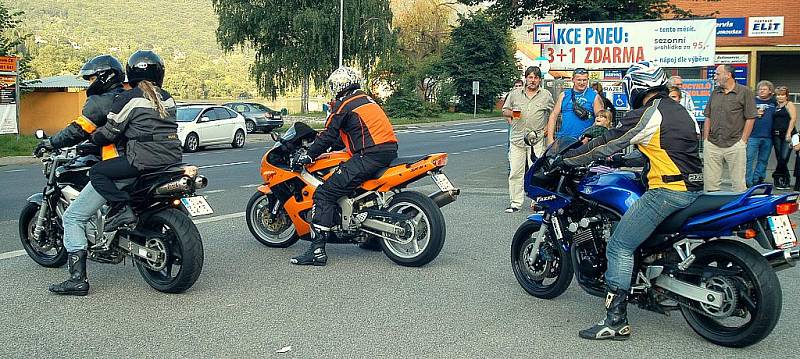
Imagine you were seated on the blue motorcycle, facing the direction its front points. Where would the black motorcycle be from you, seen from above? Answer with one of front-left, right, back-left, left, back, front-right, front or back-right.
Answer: front-left

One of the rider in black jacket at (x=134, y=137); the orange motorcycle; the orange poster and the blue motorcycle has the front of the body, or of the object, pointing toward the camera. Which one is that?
the orange poster

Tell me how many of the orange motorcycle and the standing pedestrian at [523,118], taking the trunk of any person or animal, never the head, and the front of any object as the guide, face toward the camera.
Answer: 1

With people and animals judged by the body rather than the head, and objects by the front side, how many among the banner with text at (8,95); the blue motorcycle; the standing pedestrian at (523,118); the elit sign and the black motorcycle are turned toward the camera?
3

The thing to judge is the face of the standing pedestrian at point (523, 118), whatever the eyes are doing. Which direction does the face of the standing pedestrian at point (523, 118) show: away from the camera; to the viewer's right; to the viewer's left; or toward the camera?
toward the camera

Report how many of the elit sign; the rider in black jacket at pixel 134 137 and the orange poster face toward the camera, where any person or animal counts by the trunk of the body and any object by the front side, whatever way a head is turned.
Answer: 2

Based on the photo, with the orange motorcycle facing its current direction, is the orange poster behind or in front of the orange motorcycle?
in front

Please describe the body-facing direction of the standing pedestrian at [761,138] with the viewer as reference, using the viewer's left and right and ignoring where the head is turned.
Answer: facing the viewer and to the left of the viewer

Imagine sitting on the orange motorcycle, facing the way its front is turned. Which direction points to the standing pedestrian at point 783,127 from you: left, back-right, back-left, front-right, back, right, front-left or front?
right

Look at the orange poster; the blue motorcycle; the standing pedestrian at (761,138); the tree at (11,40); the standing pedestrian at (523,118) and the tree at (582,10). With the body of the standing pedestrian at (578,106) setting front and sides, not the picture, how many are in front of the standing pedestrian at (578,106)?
1

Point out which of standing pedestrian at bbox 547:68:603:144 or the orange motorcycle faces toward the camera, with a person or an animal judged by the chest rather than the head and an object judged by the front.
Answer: the standing pedestrian

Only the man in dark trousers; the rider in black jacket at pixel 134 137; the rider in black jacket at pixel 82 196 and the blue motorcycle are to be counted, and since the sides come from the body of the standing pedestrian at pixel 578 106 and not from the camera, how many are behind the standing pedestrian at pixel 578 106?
0

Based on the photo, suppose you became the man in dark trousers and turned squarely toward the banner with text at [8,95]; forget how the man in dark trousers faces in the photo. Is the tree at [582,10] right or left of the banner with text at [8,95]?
right

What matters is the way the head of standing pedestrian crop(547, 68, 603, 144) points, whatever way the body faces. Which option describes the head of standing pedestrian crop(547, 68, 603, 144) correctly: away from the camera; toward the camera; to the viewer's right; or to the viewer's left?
toward the camera

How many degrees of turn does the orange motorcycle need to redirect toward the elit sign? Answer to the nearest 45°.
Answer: approximately 90° to its right

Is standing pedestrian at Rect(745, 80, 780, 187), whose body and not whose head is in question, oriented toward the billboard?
no

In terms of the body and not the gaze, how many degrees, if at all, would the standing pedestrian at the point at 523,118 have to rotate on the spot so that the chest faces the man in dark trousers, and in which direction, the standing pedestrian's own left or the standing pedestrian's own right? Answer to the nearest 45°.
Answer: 0° — they already face them

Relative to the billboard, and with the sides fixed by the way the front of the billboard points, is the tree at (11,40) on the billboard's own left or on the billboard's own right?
on the billboard's own right

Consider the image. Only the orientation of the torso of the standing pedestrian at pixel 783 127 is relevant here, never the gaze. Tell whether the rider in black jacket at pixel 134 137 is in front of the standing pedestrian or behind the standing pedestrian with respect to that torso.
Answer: in front

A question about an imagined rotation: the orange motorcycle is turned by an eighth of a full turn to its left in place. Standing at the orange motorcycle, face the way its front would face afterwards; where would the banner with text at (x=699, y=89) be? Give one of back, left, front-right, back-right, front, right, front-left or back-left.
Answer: back-right

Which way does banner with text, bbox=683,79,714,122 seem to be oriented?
toward the camera

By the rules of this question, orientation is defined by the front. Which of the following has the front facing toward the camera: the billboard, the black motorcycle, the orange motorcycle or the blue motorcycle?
the billboard

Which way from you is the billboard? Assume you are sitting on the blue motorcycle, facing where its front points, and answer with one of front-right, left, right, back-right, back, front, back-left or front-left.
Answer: front-right
